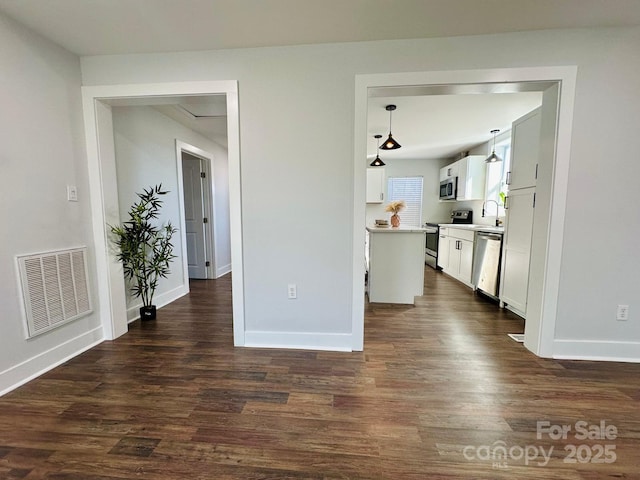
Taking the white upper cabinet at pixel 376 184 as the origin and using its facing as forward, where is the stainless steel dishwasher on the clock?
The stainless steel dishwasher is roughly at 11 o'clock from the white upper cabinet.

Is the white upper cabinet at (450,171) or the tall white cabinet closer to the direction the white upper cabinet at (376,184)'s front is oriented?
the tall white cabinet

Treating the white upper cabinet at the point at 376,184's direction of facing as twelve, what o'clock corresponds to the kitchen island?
The kitchen island is roughly at 12 o'clock from the white upper cabinet.

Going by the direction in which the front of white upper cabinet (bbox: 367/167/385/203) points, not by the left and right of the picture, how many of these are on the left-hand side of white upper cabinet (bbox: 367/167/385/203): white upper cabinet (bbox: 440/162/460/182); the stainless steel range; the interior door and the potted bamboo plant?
2

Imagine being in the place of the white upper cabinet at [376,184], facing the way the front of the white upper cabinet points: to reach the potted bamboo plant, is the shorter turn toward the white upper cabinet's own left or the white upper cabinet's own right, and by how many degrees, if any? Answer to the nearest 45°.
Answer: approximately 45° to the white upper cabinet's own right

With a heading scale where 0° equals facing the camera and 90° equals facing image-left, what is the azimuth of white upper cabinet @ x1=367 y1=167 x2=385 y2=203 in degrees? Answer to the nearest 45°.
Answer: approximately 0°

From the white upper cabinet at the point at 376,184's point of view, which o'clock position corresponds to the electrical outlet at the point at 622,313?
The electrical outlet is roughly at 11 o'clock from the white upper cabinet.

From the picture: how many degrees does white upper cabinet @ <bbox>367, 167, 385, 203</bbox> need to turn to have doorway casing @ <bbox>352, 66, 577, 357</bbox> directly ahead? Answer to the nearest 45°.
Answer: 0° — it already faces it

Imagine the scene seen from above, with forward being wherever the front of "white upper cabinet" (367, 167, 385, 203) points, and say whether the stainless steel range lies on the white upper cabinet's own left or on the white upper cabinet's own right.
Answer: on the white upper cabinet's own left

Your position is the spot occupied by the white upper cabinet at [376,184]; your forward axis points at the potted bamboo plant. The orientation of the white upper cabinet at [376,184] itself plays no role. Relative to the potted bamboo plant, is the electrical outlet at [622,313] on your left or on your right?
left

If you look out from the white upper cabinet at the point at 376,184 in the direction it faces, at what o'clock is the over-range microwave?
The over-range microwave is roughly at 9 o'clock from the white upper cabinet.

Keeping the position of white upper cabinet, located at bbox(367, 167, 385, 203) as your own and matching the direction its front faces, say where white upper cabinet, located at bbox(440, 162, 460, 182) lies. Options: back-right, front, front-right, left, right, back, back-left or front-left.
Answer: left

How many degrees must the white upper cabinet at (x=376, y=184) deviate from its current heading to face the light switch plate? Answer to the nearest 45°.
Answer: approximately 45° to its right

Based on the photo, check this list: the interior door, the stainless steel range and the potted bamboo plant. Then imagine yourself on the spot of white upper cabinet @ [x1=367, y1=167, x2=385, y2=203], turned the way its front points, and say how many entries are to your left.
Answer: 1
